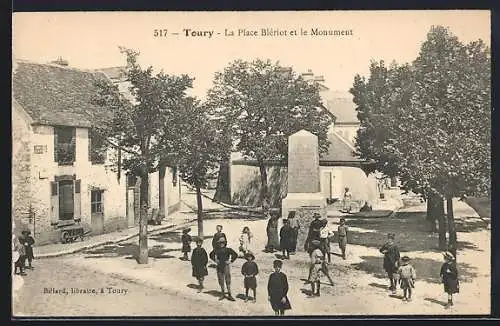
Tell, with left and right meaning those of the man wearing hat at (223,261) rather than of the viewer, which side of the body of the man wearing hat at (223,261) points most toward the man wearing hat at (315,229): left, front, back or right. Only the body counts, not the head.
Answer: back

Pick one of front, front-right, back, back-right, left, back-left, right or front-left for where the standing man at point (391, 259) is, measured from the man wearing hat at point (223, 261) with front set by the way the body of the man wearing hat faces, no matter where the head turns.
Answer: left

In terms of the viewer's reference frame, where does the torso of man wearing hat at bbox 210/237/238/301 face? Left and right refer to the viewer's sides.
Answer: facing the viewer

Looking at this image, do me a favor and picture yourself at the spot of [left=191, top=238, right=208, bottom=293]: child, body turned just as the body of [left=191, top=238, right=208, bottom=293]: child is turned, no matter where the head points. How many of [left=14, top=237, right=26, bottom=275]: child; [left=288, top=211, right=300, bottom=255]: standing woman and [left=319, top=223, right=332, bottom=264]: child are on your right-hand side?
1

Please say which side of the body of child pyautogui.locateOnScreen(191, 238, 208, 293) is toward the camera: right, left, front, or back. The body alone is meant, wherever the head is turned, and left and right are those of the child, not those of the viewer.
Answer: front

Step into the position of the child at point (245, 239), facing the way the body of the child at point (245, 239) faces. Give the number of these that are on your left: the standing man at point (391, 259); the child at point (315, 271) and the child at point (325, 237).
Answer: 3
